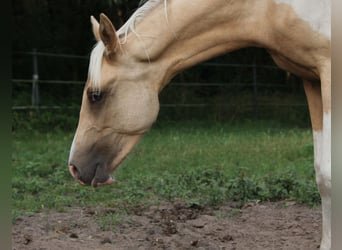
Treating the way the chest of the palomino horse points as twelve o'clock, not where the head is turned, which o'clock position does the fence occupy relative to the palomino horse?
The fence is roughly at 3 o'clock from the palomino horse.

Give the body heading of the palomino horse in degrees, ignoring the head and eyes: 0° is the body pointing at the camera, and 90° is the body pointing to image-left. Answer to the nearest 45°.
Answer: approximately 90°
